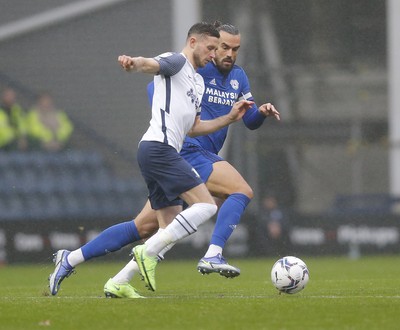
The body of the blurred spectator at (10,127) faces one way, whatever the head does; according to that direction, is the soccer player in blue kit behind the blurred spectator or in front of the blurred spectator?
in front

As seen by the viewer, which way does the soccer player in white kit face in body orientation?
to the viewer's right

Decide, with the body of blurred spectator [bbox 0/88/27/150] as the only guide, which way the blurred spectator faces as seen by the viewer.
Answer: toward the camera

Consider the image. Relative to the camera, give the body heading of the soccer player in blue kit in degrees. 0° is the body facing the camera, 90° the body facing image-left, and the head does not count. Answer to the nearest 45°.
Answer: approximately 315°

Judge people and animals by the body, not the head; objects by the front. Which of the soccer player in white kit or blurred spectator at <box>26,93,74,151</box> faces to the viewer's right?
the soccer player in white kit

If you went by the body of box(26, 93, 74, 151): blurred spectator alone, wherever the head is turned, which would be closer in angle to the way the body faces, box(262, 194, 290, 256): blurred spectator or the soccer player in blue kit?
the soccer player in blue kit

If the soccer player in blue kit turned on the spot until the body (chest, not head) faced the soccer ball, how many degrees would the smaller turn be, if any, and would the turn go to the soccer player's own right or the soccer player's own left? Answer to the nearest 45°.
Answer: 0° — they already face it

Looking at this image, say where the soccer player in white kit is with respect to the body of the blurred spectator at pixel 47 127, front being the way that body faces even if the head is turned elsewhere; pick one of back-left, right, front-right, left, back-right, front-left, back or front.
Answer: front

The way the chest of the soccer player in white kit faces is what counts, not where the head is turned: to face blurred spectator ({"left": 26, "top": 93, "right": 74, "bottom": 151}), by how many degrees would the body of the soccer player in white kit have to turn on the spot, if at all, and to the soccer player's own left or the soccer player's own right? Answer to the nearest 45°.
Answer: approximately 90° to the soccer player's own left

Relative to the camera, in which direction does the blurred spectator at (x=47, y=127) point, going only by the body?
toward the camera

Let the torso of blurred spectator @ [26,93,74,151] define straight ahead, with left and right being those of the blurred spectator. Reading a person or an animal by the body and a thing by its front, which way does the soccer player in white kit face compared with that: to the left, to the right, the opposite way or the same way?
to the left
